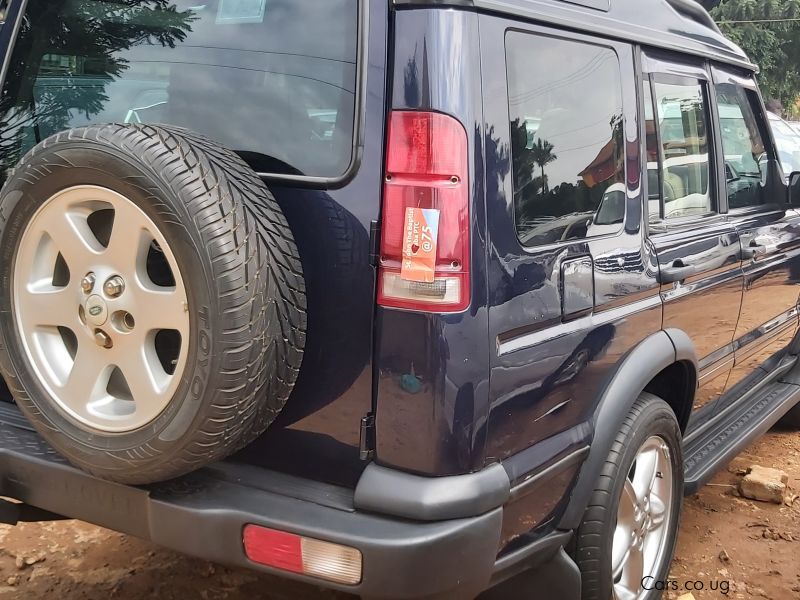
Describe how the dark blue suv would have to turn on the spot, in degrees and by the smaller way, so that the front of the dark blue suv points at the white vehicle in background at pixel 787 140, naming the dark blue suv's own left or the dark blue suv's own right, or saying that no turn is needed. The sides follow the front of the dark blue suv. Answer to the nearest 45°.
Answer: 0° — it already faces it

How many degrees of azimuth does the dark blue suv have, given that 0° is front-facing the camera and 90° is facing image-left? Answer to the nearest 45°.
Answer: approximately 225°
